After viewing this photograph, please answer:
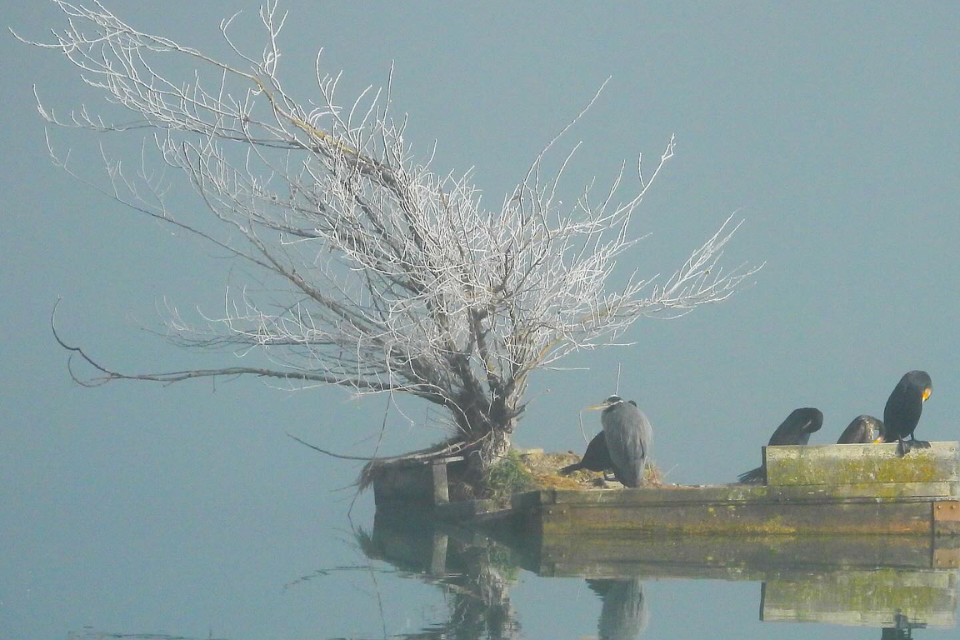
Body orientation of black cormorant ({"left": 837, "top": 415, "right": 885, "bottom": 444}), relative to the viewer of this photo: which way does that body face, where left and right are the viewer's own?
facing to the right of the viewer

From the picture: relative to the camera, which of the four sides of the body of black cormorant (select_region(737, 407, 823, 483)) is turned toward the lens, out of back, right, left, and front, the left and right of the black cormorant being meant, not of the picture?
right

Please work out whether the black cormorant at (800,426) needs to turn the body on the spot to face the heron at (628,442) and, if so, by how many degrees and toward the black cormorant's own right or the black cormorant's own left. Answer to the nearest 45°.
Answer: approximately 135° to the black cormorant's own right

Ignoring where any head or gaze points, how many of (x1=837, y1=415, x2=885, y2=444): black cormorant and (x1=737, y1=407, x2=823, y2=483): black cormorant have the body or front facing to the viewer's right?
2

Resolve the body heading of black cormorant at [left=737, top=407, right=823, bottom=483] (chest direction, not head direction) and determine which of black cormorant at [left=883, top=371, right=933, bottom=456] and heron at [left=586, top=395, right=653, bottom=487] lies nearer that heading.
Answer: the black cormorant
